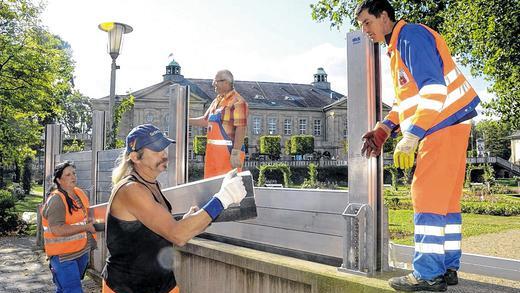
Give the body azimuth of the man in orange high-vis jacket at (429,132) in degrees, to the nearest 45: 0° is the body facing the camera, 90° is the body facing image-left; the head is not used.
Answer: approximately 90°

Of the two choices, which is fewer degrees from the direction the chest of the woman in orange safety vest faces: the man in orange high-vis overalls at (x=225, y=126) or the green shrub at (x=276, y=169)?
the man in orange high-vis overalls

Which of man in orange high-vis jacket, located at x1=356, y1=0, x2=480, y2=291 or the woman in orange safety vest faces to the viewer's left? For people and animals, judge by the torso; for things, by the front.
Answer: the man in orange high-vis jacket

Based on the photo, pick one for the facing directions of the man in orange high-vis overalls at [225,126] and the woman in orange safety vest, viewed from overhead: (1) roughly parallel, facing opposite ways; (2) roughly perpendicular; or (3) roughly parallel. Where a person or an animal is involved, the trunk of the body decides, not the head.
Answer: roughly perpendicular

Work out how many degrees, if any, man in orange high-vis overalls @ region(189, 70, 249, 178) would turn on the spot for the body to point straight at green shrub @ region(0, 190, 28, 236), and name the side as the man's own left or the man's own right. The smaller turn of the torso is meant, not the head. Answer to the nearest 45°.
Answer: approximately 90° to the man's own right

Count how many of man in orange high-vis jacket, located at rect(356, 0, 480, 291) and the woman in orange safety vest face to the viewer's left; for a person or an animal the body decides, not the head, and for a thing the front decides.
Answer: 1

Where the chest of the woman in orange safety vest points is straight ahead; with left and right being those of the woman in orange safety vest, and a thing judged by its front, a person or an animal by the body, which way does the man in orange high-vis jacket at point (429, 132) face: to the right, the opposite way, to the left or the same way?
the opposite way

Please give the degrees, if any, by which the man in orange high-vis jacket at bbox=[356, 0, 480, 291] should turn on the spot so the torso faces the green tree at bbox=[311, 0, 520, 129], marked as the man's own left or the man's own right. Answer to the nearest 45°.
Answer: approximately 90° to the man's own right

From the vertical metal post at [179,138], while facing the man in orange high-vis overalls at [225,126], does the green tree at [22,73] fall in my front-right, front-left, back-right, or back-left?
back-left

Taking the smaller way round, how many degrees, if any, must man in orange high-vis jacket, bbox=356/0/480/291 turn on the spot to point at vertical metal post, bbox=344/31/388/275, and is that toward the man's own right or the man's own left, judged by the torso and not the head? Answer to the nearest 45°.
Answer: approximately 45° to the man's own right

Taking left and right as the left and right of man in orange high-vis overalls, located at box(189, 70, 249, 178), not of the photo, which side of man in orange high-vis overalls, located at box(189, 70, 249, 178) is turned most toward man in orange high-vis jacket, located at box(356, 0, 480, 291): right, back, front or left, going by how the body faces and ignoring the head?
left

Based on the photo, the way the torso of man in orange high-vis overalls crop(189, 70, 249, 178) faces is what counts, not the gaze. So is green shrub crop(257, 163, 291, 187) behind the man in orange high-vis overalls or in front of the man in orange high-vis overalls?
behind

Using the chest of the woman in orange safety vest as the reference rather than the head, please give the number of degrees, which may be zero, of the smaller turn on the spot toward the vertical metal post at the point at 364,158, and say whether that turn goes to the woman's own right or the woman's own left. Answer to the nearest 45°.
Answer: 0° — they already face it
